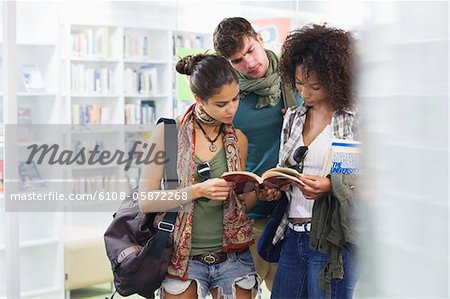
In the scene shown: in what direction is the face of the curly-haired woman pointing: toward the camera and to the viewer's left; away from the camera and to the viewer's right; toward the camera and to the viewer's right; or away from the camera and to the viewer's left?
toward the camera and to the viewer's left

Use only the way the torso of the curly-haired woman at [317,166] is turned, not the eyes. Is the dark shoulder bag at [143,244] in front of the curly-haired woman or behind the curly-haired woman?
in front

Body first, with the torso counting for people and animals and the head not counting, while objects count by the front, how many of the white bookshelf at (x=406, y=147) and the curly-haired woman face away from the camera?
0

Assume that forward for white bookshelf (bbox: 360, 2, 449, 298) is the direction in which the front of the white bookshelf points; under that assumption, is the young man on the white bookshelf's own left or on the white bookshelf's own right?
on the white bookshelf's own right

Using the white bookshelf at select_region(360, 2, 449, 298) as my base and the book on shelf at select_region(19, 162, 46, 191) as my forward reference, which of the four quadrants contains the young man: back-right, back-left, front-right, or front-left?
front-right

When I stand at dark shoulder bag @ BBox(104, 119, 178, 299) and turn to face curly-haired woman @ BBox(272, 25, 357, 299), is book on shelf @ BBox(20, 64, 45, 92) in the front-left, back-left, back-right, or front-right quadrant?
back-left

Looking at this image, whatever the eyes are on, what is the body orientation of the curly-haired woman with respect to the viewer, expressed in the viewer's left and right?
facing the viewer and to the left of the viewer
